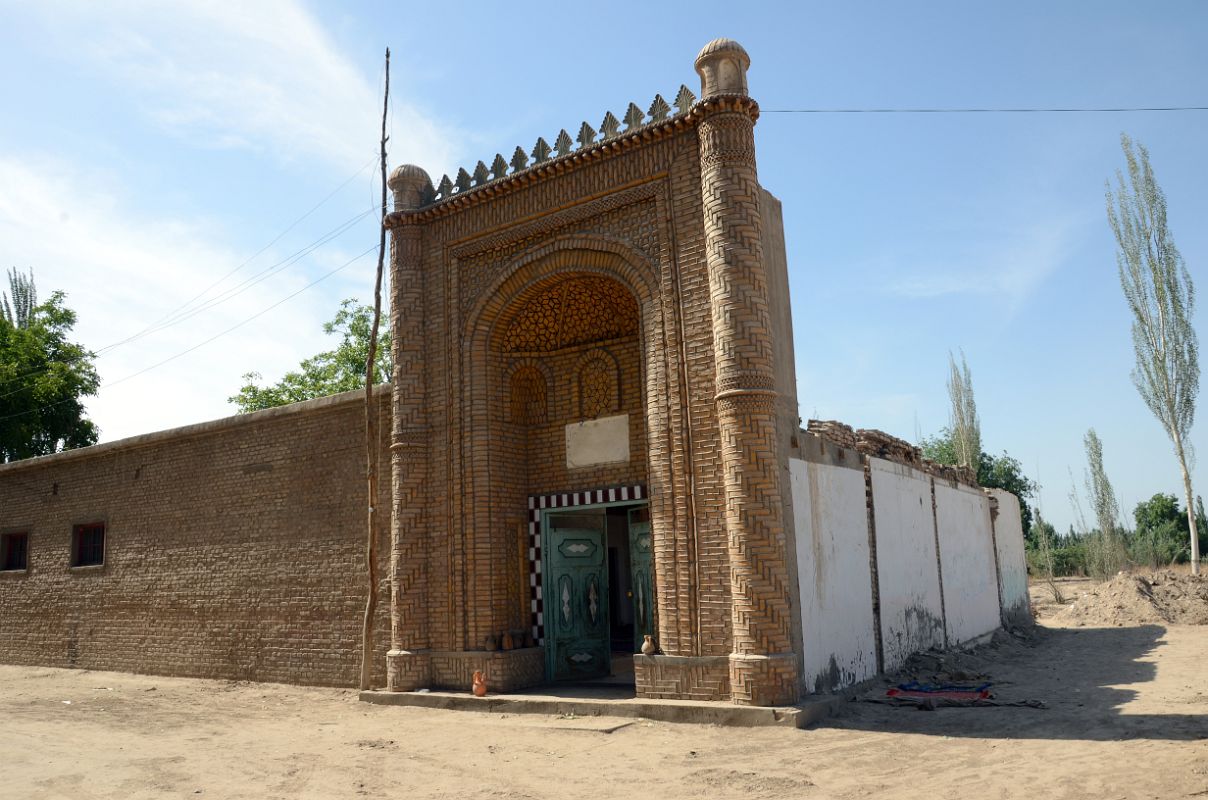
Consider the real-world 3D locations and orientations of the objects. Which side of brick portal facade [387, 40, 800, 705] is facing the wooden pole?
right

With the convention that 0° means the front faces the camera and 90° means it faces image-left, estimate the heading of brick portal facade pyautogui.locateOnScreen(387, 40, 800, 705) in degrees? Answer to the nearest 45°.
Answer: approximately 45°

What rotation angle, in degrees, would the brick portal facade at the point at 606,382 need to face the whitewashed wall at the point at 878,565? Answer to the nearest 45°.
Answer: approximately 135° to its left

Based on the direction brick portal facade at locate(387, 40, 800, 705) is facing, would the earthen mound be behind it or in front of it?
behind

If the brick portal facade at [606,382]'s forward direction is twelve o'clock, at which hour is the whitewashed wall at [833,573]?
The whitewashed wall is roughly at 8 o'clock from the brick portal facade.

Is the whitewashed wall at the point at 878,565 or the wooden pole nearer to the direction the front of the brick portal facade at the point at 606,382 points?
the wooden pole

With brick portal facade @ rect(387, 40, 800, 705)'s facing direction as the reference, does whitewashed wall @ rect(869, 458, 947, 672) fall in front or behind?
behind

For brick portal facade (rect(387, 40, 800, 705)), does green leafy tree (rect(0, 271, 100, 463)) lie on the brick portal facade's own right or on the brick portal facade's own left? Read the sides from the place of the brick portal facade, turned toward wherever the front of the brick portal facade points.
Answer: on the brick portal facade's own right
